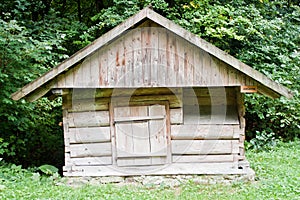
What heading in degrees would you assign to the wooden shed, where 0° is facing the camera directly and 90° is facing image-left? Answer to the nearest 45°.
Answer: approximately 0°
